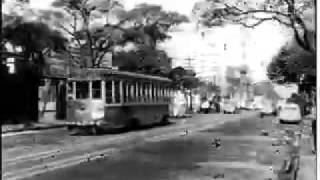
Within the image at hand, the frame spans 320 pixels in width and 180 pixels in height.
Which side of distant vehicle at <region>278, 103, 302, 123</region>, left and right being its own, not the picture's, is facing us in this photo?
back

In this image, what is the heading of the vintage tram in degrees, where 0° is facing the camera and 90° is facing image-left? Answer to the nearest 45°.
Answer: approximately 45°

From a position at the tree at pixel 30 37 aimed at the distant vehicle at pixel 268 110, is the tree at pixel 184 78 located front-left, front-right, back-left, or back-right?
front-left

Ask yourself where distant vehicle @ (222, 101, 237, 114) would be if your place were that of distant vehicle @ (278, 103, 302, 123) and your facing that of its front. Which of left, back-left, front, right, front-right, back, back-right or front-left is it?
front-left
